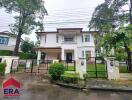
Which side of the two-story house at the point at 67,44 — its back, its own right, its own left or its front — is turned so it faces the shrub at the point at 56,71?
front

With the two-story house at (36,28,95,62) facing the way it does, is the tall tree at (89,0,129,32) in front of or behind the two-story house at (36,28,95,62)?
in front

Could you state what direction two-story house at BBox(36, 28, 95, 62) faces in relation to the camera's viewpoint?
facing the viewer

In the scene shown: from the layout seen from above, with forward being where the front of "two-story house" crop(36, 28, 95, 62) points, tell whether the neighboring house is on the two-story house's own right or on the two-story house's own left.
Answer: on the two-story house's own right

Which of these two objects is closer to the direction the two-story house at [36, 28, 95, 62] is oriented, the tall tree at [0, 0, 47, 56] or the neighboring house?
the tall tree

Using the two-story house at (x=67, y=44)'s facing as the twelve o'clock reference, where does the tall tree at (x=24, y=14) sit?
The tall tree is roughly at 2 o'clock from the two-story house.

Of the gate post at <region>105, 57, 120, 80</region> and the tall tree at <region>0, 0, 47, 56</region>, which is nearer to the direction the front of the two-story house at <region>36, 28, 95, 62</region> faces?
the gate post

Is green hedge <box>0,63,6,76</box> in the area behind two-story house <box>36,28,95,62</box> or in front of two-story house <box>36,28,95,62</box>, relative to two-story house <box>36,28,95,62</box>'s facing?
in front

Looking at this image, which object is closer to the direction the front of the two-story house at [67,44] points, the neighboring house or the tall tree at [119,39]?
the tall tree
